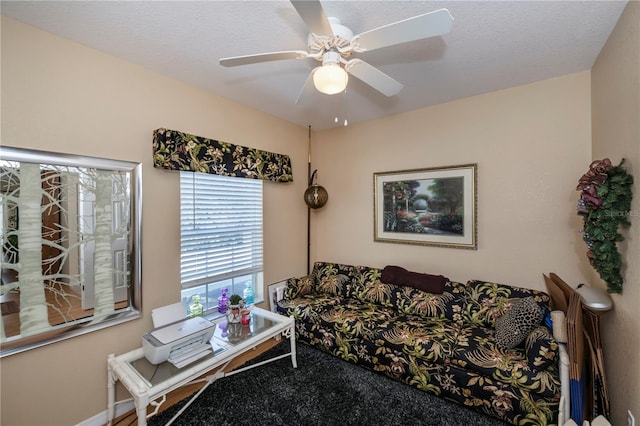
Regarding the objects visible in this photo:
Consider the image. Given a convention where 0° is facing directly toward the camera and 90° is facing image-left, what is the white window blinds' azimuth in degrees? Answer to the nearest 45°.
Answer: approximately 315°
